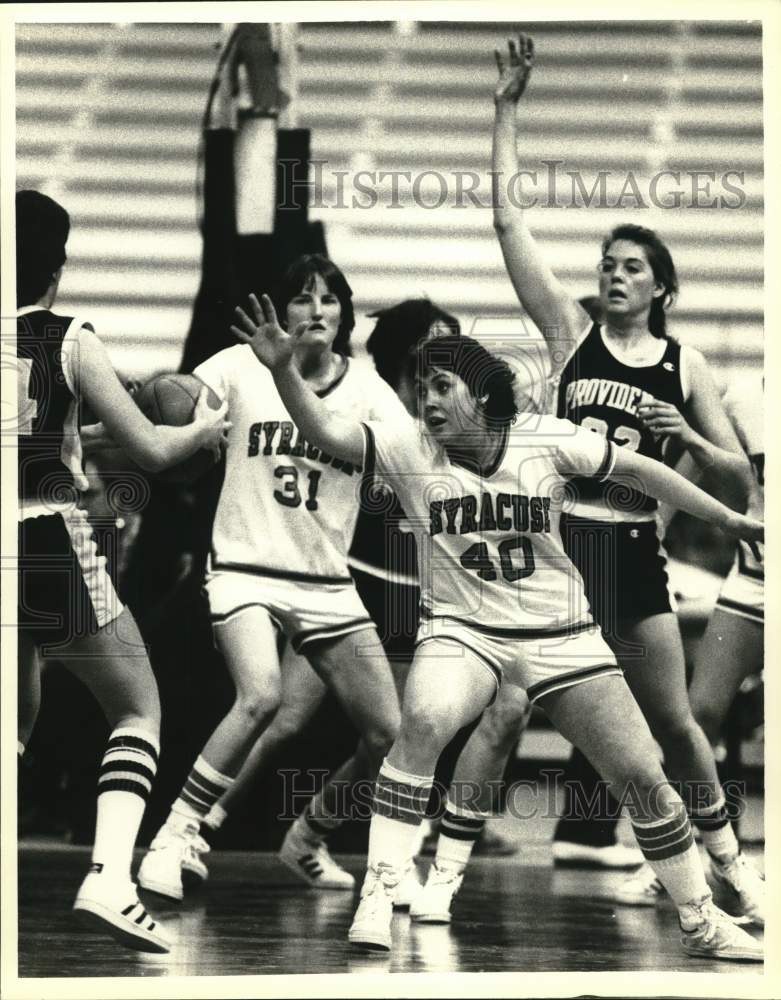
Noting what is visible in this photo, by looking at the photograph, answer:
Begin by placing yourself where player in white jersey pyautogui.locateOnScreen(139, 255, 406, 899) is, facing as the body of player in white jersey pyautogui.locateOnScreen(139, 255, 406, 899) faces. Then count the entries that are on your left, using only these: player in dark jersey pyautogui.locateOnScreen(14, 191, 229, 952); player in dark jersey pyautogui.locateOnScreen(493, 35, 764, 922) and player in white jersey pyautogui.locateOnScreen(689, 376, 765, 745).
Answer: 2

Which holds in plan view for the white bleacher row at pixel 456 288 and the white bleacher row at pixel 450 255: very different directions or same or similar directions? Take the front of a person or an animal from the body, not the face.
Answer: same or similar directions

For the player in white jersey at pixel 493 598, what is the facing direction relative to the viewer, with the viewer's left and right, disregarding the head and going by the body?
facing the viewer

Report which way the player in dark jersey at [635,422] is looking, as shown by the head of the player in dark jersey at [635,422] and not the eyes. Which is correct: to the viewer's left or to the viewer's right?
to the viewer's left

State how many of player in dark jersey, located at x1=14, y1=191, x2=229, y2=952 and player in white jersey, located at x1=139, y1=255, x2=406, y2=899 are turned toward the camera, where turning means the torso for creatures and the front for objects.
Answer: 1

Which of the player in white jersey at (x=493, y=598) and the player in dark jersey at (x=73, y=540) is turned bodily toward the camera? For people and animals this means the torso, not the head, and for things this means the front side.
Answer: the player in white jersey

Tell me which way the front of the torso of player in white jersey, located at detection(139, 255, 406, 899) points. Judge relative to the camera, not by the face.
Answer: toward the camera

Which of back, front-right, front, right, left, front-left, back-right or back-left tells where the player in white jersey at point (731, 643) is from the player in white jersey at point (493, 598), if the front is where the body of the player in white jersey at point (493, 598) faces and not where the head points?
back-left

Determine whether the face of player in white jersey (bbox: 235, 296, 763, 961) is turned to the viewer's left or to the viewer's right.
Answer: to the viewer's left

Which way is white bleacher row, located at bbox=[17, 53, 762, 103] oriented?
toward the camera

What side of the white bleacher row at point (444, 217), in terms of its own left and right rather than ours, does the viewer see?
front
